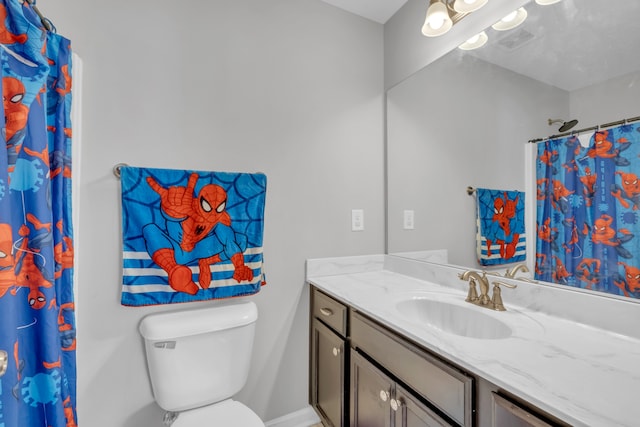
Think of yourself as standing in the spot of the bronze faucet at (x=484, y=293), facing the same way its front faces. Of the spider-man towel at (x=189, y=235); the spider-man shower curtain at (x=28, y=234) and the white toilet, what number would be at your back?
0

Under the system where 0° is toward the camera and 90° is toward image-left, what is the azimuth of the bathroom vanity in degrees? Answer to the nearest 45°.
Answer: approximately 45°

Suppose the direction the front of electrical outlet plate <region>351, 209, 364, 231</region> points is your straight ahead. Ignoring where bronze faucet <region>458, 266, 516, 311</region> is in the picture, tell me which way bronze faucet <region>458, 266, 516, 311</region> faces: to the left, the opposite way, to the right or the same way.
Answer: to the right

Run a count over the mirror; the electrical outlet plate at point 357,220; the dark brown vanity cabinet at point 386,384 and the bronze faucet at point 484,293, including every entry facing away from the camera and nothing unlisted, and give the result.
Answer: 0

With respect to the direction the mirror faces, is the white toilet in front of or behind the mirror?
in front

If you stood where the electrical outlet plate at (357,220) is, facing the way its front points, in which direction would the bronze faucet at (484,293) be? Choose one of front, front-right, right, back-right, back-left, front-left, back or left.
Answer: front-left

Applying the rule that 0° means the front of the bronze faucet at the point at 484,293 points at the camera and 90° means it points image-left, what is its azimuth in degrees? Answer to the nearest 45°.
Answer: approximately 45°

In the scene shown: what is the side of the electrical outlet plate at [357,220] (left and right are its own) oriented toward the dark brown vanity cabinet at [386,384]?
front

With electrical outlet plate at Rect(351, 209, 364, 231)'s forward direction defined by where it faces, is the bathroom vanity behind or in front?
in front

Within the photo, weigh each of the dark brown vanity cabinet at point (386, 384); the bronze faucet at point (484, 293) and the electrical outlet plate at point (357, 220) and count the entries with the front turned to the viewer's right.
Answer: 0

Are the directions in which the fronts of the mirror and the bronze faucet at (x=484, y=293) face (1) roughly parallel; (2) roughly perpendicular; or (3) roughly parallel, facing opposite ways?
roughly parallel

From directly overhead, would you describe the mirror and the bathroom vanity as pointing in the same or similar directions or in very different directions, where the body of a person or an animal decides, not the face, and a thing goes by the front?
same or similar directions

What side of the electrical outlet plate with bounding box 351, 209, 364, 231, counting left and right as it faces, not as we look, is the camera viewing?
front
